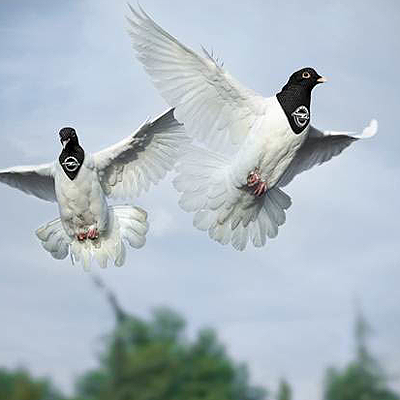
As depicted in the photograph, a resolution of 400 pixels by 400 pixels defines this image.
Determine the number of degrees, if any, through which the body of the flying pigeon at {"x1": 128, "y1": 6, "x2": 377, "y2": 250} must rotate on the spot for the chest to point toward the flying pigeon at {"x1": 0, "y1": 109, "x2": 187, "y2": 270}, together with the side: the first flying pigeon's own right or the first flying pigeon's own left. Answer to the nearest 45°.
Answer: approximately 180°

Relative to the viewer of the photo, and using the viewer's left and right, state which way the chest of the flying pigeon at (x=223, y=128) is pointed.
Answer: facing the viewer and to the right of the viewer
